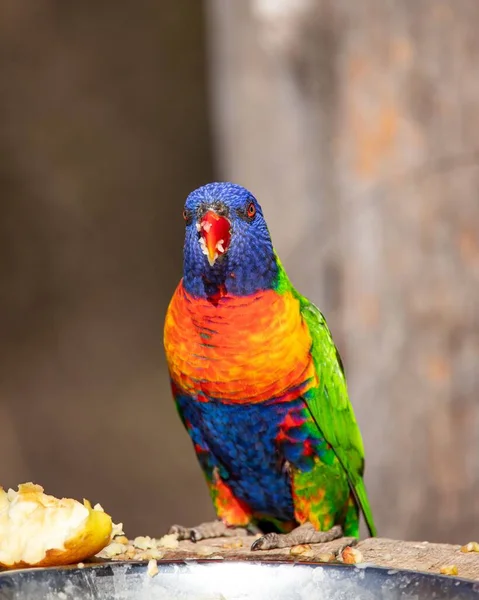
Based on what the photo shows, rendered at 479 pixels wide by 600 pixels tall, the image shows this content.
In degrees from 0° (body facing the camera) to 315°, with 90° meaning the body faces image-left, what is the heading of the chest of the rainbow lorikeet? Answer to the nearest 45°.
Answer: approximately 45°

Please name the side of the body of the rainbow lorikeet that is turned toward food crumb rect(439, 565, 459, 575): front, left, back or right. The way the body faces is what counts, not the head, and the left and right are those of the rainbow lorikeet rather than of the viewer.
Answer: left
